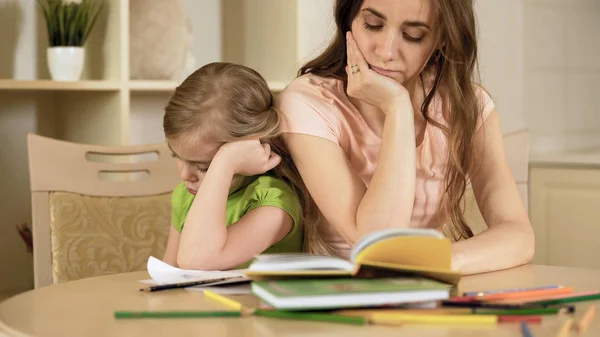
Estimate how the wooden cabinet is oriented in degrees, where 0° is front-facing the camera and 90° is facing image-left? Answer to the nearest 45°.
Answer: approximately 0°

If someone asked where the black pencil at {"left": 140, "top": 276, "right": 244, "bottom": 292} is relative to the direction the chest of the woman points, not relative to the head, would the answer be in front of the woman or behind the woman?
in front

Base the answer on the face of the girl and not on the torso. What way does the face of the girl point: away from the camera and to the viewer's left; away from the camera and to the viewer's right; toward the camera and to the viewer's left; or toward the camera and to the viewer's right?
toward the camera and to the viewer's left

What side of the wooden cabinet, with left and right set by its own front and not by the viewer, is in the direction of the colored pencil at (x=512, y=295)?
front

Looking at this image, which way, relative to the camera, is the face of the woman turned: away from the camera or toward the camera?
toward the camera

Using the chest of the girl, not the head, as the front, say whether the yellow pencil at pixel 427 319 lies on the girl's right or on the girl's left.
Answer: on the girl's left

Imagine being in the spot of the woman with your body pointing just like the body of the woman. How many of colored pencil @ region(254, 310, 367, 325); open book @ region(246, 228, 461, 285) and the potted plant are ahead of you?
2

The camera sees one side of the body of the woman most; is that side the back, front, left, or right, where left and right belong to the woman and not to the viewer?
front

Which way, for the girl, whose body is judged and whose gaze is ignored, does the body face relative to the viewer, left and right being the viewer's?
facing the viewer and to the left of the viewer

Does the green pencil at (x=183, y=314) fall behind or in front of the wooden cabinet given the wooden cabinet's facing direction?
in front

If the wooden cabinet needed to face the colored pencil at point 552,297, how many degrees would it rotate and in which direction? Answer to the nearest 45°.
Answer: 0° — it already faces it

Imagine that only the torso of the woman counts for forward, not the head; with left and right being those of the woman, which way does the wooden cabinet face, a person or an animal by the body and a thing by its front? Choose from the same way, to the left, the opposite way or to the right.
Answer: the same way

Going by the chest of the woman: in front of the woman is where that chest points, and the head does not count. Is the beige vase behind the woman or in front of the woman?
behind

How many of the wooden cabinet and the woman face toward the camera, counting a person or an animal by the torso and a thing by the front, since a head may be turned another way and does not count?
2

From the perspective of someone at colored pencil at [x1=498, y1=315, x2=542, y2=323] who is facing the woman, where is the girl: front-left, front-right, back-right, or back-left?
front-left

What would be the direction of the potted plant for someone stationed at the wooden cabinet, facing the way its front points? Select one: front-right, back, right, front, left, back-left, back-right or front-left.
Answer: front-right
